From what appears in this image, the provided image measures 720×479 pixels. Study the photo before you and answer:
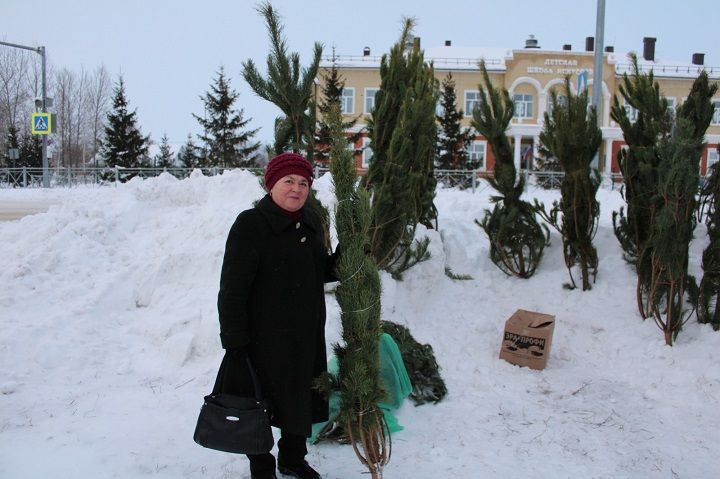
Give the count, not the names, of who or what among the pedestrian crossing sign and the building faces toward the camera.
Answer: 2

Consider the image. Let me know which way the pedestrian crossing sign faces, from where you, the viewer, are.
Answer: facing the viewer

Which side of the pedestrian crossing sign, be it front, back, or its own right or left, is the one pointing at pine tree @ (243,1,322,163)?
front

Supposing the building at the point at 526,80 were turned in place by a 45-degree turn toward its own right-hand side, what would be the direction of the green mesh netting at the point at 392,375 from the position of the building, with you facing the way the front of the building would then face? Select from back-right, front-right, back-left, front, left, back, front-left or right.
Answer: front-left

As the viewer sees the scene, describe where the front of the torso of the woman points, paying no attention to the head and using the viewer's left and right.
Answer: facing the viewer and to the right of the viewer

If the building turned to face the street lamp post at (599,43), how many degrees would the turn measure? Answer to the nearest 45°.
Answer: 0° — it already faces it

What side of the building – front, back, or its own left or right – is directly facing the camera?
front

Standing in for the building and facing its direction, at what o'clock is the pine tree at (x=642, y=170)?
The pine tree is roughly at 12 o'clock from the building.

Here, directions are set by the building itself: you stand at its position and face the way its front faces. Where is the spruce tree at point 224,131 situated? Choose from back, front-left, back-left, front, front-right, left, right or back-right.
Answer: front-right

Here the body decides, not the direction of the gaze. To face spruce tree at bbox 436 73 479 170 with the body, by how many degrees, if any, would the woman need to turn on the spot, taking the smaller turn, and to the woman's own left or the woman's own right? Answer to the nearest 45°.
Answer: approximately 135° to the woman's own left

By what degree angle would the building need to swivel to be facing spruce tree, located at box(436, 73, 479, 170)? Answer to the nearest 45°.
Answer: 0° — it already faces it

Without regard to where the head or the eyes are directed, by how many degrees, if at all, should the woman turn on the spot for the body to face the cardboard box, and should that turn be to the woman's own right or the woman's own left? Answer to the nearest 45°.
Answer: approximately 90° to the woman's own left

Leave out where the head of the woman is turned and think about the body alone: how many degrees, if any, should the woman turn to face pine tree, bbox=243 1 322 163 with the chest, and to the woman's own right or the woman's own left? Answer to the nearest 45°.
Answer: approximately 135° to the woman's own left
